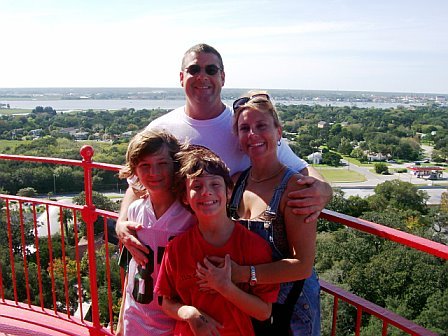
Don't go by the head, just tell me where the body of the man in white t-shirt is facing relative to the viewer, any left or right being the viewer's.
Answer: facing the viewer

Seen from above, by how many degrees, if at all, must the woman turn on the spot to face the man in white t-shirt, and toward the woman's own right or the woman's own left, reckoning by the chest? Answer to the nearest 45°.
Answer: approximately 90° to the woman's own right

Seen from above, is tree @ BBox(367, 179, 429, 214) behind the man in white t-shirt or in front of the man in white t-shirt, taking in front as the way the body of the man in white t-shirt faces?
behind

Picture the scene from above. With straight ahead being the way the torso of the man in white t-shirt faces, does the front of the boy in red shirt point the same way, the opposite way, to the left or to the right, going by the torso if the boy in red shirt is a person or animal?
the same way

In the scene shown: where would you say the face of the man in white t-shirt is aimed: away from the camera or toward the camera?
toward the camera

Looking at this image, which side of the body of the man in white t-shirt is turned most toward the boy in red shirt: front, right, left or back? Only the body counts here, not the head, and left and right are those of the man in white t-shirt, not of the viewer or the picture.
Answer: front

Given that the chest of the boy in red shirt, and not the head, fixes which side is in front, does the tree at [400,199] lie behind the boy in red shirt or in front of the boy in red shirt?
behind

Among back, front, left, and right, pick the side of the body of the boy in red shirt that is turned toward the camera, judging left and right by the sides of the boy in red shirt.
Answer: front

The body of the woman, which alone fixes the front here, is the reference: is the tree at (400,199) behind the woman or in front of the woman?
behind

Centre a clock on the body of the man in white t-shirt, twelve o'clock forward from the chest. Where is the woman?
The woman is roughly at 11 o'clock from the man in white t-shirt.

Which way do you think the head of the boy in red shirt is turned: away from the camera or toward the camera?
toward the camera

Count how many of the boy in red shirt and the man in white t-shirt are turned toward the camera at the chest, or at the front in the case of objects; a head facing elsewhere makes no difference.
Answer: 2

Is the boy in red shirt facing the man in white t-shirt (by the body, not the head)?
no
